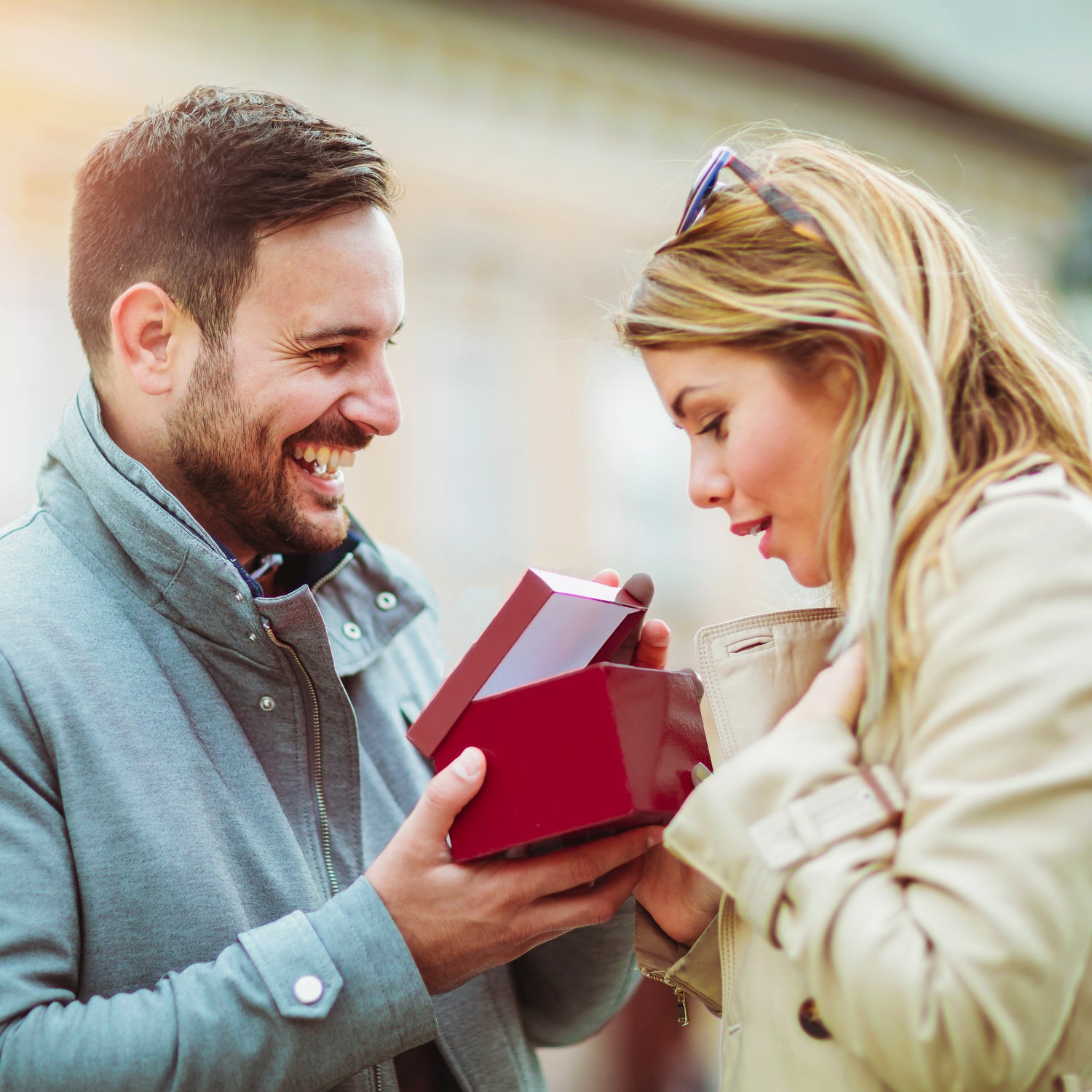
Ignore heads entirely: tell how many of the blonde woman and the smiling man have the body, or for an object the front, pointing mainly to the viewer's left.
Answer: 1

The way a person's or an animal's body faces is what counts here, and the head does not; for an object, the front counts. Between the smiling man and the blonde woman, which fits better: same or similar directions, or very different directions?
very different directions

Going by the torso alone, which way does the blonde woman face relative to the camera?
to the viewer's left

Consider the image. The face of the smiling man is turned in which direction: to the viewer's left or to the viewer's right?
to the viewer's right

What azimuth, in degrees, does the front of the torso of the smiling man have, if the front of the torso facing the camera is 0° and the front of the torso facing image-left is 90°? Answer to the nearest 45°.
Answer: approximately 315°

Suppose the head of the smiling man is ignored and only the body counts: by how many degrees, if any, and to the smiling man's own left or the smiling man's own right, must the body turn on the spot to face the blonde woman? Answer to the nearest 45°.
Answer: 0° — they already face them
